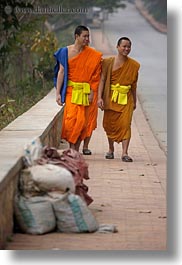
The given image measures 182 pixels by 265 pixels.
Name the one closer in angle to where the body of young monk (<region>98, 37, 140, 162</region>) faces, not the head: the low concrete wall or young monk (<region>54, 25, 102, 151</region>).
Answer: the low concrete wall

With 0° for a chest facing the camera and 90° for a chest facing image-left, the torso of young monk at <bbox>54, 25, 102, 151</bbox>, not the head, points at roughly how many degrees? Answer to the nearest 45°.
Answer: approximately 0°

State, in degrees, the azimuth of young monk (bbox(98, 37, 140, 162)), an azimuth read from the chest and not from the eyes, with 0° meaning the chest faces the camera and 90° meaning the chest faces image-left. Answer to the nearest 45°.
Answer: approximately 0°

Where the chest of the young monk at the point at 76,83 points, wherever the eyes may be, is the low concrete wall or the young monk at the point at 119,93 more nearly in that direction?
the low concrete wall

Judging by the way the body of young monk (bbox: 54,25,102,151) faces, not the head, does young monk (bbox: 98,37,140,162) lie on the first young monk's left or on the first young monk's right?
on the first young monk's left

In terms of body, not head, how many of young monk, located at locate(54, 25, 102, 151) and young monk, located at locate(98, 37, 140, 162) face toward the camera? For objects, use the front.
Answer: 2
